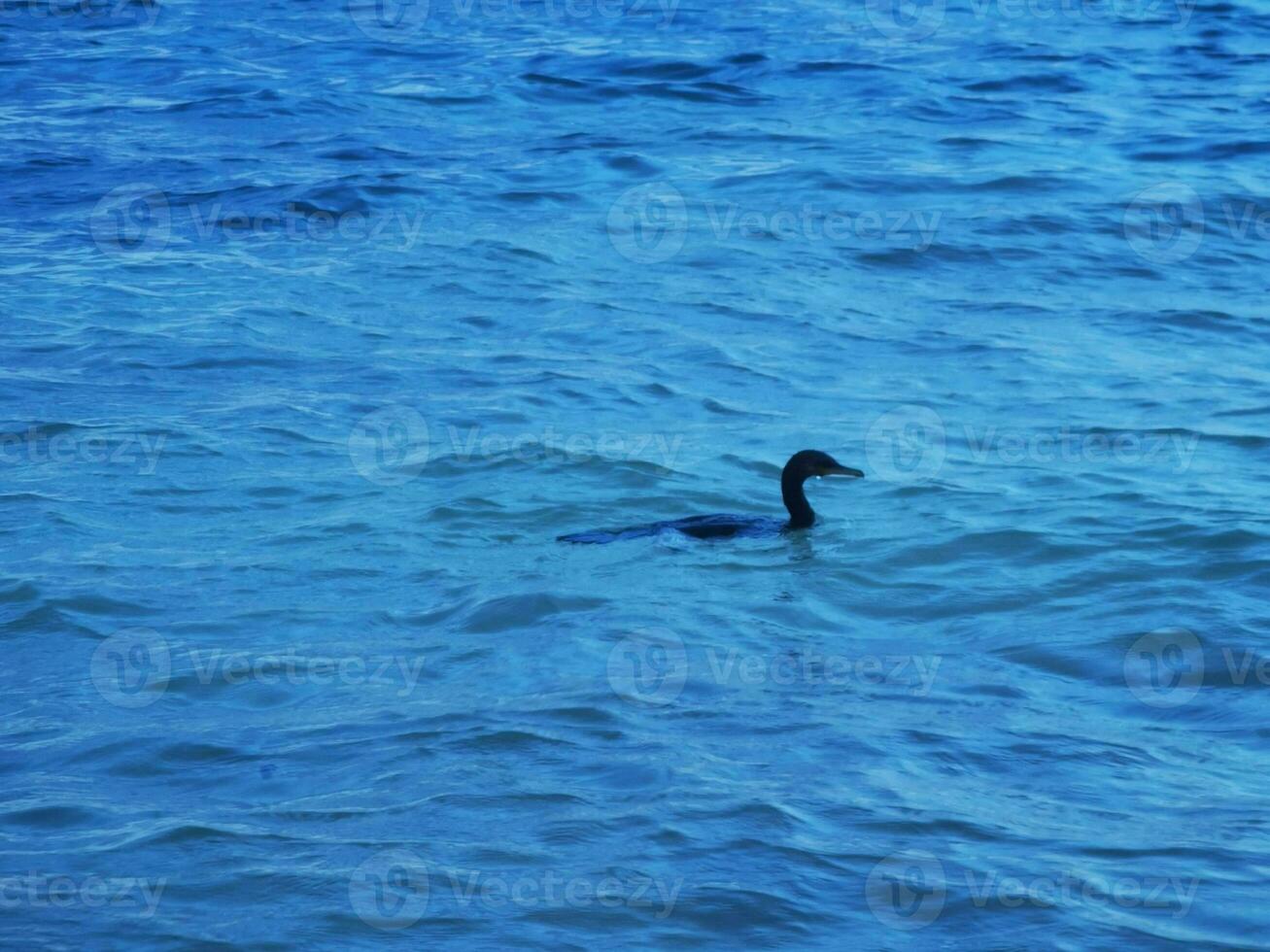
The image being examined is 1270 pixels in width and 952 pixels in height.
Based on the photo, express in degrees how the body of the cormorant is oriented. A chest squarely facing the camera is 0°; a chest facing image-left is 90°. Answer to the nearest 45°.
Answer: approximately 270°
